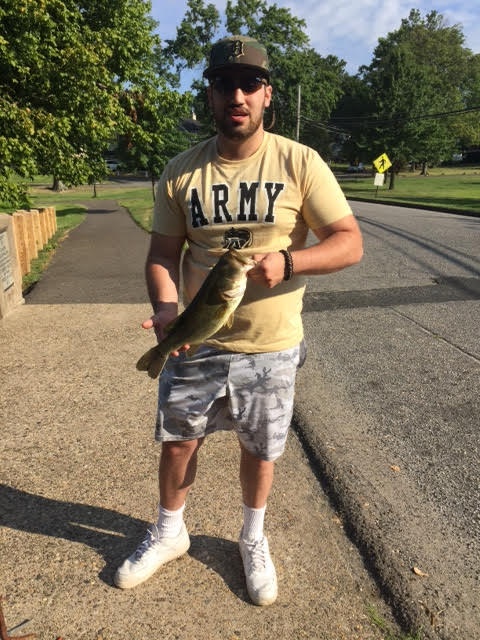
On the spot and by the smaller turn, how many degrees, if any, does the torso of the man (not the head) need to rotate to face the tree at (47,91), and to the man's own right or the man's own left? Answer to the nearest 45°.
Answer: approximately 135° to the man's own right

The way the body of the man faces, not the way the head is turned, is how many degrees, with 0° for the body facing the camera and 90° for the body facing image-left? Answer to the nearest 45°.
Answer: approximately 0°

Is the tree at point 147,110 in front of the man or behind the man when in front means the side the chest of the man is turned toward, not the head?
behind
